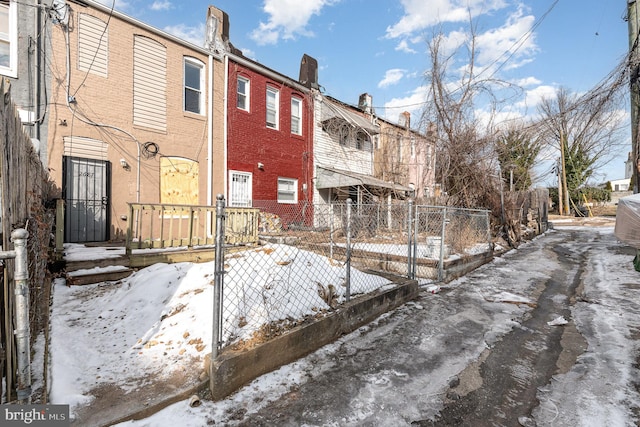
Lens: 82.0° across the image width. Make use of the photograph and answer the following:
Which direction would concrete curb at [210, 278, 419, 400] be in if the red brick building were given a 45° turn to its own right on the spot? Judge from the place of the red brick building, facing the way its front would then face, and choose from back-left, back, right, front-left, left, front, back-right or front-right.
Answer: front

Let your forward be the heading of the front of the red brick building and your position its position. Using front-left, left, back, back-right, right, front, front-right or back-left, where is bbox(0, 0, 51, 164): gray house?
right

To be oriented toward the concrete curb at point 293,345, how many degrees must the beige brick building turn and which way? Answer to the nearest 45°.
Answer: approximately 45° to its right

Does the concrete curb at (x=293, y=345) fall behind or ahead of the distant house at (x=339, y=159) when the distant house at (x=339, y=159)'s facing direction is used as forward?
ahead

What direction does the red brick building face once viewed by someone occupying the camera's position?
facing the viewer and to the right of the viewer

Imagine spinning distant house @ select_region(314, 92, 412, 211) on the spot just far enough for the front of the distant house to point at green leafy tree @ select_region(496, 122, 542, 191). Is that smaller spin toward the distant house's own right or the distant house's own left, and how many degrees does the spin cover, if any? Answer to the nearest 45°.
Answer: approximately 45° to the distant house's own left

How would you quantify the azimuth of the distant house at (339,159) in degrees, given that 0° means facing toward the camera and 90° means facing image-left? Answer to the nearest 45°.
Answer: approximately 315°

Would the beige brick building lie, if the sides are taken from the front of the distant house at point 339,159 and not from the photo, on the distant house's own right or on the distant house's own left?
on the distant house's own right

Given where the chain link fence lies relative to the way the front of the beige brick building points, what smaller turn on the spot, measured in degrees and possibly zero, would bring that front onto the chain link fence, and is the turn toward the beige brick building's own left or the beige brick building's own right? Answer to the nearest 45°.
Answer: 0° — it already faces it

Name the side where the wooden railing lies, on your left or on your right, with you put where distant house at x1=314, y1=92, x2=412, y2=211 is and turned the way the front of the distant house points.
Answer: on your right

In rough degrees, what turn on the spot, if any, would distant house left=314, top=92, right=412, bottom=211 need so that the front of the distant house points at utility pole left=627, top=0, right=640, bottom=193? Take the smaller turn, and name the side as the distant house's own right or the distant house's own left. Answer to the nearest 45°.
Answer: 0° — it already faces it

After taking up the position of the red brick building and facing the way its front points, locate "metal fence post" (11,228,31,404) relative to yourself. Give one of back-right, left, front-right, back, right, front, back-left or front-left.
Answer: front-right

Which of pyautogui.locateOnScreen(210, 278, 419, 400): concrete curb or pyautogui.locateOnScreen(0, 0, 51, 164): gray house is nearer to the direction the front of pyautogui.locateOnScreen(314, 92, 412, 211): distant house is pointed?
the concrete curb
